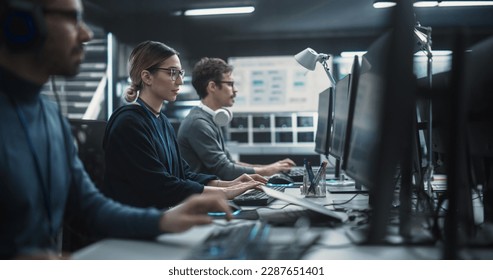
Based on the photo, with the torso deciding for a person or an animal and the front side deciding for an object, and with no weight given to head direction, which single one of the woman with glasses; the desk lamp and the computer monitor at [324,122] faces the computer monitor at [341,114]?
the woman with glasses

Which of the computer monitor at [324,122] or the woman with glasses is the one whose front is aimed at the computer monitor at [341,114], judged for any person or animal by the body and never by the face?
the woman with glasses

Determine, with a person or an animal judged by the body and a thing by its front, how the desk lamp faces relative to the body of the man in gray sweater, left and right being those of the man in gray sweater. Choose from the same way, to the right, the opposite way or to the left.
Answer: the opposite way

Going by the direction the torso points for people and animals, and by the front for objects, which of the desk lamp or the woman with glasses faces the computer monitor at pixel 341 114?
the woman with glasses

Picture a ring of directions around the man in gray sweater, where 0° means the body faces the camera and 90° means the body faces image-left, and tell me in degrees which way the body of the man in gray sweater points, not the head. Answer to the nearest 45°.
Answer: approximately 270°

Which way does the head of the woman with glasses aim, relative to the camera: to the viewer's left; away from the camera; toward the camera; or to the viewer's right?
to the viewer's right

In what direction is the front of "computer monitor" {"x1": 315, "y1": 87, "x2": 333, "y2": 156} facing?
to the viewer's left

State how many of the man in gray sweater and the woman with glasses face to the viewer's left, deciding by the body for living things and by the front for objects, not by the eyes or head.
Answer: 0

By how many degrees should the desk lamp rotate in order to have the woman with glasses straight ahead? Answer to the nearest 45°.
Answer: approximately 45° to its left

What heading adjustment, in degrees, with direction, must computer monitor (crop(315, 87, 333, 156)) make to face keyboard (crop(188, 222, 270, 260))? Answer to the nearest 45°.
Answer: approximately 90° to its left

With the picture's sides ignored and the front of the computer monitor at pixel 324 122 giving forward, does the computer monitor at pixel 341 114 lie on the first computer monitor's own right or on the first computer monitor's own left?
on the first computer monitor's own left

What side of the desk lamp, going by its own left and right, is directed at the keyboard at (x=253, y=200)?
left

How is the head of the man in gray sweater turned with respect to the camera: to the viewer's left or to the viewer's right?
to the viewer's right

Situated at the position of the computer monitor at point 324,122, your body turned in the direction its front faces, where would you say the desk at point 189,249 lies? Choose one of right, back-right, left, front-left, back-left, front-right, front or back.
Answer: left

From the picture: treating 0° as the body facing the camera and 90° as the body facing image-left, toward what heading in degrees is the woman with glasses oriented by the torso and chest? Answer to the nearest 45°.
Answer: approximately 270°

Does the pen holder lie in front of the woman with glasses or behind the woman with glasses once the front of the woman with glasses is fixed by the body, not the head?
in front

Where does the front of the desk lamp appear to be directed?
to the viewer's left
